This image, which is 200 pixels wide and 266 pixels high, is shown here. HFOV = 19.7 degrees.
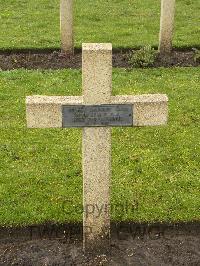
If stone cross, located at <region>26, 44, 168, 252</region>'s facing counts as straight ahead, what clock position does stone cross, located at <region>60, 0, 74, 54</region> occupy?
stone cross, located at <region>60, 0, 74, 54</region> is roughly at 6 o'clock from stone cross, located at <region>26, 44, 168, 252</region>.

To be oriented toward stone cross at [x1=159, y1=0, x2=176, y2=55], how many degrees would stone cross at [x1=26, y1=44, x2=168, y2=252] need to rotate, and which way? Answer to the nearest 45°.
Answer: approximately 180°

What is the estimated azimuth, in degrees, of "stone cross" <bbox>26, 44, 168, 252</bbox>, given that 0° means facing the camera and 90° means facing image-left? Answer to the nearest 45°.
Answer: approximately 0°
